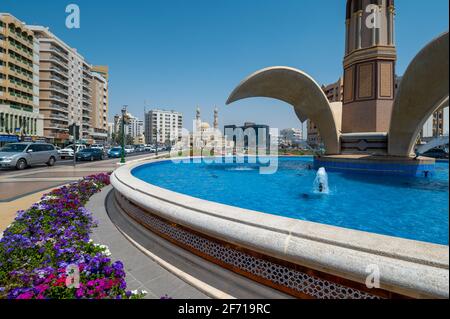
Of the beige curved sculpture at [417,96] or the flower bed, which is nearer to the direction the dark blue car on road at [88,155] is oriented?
the flower bed

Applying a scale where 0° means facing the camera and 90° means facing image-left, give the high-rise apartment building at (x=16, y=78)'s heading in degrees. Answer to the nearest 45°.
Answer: approximately 315°

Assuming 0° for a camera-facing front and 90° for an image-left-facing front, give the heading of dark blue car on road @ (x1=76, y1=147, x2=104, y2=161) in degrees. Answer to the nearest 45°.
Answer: approximately 45°

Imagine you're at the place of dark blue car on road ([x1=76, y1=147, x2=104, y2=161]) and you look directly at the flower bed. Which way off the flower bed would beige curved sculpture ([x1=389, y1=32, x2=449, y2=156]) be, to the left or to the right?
left

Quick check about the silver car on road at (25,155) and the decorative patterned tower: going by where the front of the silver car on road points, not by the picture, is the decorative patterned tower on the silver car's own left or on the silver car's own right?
on the silver car's own left

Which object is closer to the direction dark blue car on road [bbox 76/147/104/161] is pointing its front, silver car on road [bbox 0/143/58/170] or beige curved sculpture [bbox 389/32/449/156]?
the silver car on road
